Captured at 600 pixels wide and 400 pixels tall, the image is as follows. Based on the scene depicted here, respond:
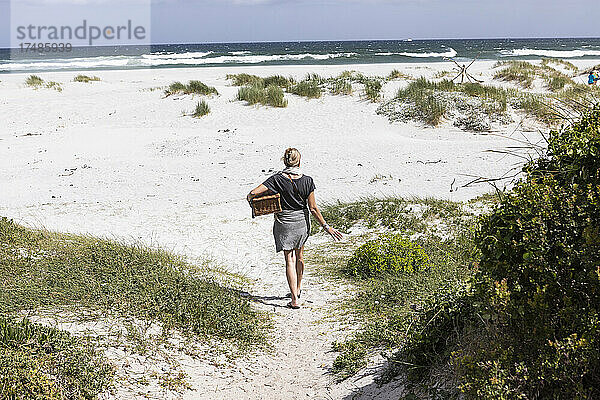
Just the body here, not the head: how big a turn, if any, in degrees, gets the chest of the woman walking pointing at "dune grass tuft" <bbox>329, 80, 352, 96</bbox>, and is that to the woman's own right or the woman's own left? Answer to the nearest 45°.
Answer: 0° — they already face it

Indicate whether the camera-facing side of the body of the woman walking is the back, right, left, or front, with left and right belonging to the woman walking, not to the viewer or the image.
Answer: back

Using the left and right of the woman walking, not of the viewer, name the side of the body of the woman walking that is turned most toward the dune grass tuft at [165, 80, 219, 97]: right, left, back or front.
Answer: front

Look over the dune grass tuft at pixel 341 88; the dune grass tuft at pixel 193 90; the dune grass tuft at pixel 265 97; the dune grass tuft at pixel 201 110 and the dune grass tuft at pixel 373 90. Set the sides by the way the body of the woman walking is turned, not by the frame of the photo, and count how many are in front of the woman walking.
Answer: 5

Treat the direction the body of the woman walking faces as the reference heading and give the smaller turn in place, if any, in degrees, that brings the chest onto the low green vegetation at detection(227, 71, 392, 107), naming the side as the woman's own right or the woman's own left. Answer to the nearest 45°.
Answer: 0° — they already face it

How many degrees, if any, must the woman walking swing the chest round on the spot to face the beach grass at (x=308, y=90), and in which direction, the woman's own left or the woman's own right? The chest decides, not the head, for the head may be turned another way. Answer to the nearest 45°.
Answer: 0° — they already face it

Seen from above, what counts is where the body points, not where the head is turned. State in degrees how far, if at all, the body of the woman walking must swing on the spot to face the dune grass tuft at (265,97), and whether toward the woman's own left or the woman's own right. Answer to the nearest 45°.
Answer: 0° — they already face it

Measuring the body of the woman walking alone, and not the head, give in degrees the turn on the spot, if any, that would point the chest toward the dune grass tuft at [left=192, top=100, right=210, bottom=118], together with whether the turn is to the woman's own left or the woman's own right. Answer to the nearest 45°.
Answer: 0° — they already face it

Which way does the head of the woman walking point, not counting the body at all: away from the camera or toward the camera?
away from the camera

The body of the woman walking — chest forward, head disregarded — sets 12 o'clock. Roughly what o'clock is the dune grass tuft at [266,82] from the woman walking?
The dune grass tuft is roughly at 12 o'clock from the woman walking.
